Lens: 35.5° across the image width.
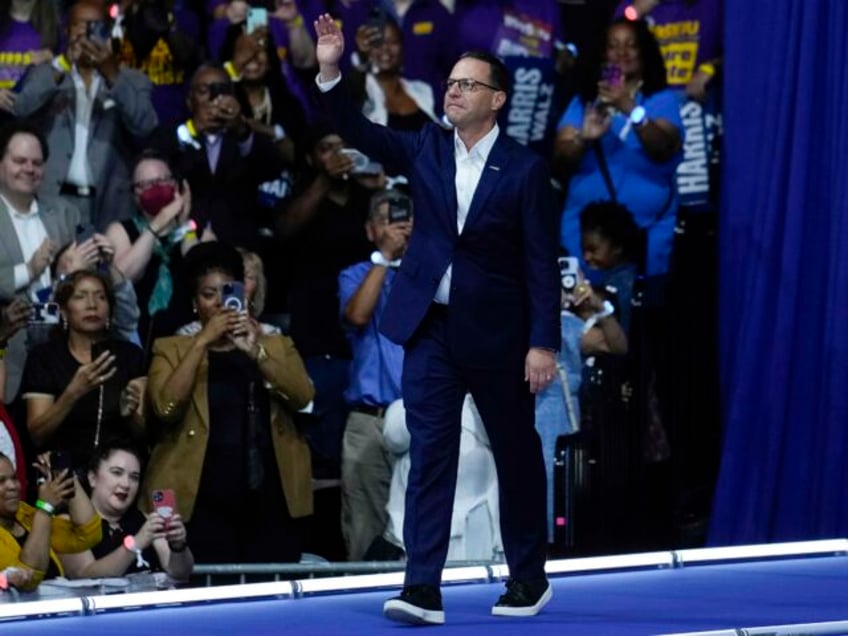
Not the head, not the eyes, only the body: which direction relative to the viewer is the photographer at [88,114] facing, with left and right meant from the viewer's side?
facing the viewer

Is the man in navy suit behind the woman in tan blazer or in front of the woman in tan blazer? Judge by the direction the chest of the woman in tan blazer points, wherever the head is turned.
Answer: in front

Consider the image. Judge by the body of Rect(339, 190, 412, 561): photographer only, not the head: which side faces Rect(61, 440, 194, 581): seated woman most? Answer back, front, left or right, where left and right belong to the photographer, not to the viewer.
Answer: right

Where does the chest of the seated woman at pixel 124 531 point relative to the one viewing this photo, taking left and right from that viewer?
facing the viewer and to the right of the viewer

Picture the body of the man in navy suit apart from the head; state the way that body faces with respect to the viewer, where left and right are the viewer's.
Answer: facing the viewer and to the left of the viewer

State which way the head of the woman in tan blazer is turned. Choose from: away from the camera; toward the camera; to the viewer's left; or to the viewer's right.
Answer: toward the camera

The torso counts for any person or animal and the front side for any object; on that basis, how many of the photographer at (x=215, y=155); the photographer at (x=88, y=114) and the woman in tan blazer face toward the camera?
3

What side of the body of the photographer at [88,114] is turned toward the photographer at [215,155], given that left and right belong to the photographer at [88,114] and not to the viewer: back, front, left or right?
left

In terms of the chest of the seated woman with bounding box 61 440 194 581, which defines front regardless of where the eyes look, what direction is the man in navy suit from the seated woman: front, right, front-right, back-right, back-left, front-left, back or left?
front

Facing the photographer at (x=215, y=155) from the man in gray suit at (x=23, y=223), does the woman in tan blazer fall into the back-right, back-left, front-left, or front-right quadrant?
front-right

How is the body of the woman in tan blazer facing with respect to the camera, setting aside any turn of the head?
toward the camera

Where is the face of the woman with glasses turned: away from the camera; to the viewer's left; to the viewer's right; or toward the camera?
toward the camera

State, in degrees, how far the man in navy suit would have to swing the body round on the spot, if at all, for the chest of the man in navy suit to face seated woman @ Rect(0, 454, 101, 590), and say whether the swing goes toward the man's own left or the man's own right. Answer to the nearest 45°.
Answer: approximately 90° to the man's own right
